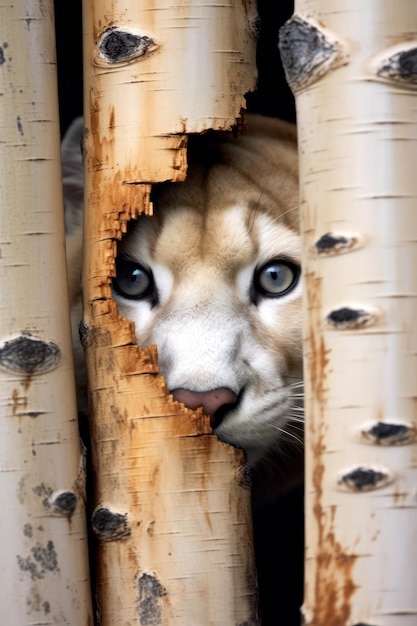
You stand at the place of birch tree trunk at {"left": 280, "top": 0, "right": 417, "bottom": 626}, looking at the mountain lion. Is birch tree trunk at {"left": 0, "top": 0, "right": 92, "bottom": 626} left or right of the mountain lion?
left
